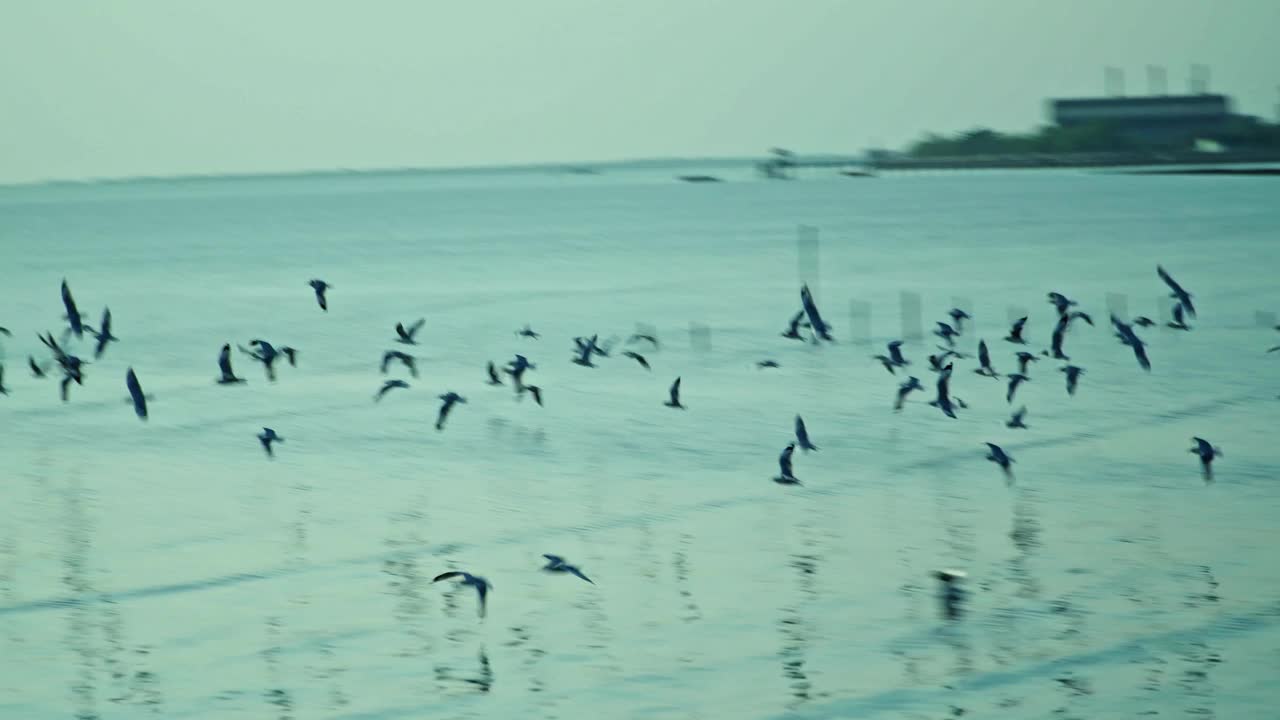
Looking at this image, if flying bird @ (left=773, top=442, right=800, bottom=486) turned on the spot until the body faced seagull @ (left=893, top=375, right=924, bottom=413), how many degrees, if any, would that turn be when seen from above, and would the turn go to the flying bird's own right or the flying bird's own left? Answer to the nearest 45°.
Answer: approximately 90° to the flying bird's own right

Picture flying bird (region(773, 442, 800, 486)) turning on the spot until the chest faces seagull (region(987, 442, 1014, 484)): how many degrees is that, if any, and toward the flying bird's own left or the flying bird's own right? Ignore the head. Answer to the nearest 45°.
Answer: approximately 135° to the flying bird's own right

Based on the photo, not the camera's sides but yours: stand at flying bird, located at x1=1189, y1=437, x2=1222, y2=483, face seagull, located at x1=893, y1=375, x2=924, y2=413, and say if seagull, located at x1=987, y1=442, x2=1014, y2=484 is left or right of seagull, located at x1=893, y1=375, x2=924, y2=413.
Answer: left
